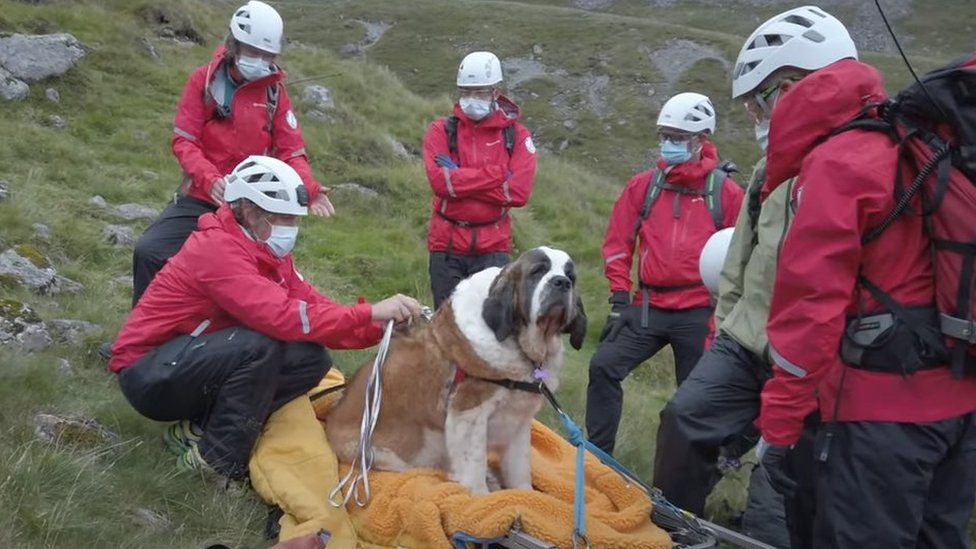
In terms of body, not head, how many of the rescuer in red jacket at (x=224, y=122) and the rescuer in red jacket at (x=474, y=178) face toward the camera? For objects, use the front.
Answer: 2

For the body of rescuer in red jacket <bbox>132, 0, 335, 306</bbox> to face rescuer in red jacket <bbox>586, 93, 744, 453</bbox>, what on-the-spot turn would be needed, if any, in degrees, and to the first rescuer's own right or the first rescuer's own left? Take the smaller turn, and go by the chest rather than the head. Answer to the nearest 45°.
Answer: approximately 90° to the first rescuer's own left

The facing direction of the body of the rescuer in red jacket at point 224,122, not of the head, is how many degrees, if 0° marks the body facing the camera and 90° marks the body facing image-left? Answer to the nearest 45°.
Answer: approximately 0°

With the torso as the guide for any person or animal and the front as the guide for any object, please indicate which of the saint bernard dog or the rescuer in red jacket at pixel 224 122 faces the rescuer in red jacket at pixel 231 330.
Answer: the rescuer in red jacket at pixel 224 122

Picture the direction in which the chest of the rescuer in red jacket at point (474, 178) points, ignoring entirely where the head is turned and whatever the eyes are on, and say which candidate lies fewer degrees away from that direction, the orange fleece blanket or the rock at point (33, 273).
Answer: the orange fleece blanket

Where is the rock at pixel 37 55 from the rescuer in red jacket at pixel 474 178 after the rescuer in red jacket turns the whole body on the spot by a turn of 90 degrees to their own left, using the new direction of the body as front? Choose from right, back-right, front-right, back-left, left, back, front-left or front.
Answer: back-left

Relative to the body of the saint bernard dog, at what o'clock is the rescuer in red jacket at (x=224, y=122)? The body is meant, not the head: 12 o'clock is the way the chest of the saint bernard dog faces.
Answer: The rescuer in red jacket is roughly at 6 o'clock from the saint bernard dog.

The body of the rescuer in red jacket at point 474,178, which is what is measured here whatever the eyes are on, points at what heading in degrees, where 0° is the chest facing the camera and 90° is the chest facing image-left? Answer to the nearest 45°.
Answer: approximately 0°

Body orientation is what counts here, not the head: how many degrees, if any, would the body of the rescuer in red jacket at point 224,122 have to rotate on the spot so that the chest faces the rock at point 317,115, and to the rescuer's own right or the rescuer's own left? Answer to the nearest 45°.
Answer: approximately 180°

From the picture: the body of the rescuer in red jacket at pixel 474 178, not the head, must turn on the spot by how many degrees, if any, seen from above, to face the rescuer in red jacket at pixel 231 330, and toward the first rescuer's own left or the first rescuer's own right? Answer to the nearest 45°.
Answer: approximately 45° to the first rescuer's own right

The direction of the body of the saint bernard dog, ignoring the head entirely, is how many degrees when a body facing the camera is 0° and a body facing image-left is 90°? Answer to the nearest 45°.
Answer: approximately 315°
